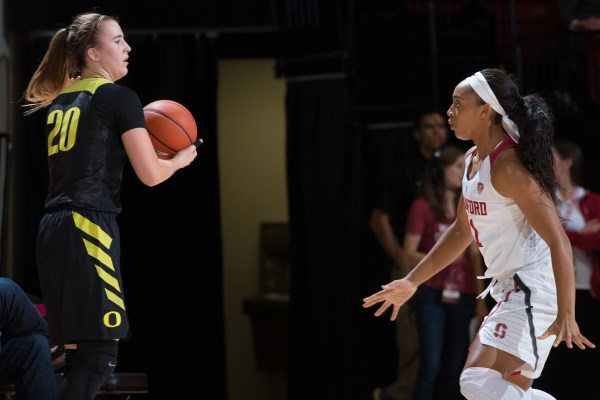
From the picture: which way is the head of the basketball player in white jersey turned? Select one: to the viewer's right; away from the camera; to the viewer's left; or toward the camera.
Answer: to the viewer's left

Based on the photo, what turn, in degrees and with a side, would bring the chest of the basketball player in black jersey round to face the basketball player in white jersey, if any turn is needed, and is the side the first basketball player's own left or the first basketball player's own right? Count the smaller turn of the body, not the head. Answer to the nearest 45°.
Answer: approximately 45° to the first basketball player's own right

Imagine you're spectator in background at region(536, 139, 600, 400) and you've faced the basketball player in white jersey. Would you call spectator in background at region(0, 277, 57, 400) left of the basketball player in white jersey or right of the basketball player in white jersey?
right

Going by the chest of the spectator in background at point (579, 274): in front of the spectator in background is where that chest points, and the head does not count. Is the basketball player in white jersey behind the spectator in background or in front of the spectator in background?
in front

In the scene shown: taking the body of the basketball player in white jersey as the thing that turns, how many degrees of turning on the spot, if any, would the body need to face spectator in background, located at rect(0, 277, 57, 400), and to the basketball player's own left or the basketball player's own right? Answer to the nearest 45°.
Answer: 0° — they already face them

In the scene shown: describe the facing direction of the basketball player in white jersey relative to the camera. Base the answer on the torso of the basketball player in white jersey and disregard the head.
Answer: to the viewer's left

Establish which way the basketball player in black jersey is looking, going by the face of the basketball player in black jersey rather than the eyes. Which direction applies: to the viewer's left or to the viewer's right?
to the viewer's right
